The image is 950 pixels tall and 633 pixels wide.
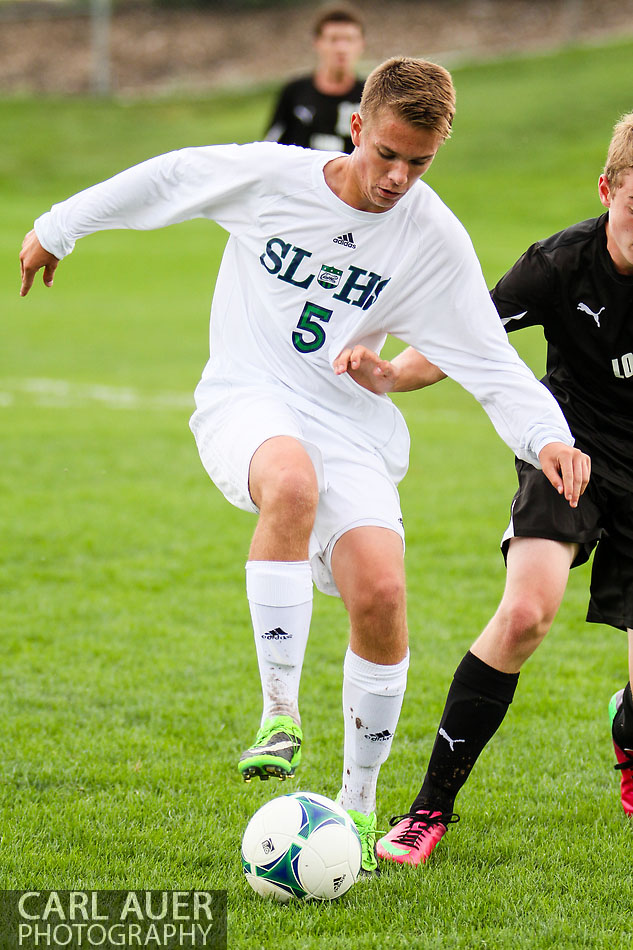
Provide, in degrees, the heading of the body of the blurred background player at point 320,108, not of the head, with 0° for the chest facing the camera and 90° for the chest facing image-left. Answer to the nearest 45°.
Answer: approximately 0°

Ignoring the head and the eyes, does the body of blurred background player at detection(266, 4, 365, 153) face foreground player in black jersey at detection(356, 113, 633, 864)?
yes
